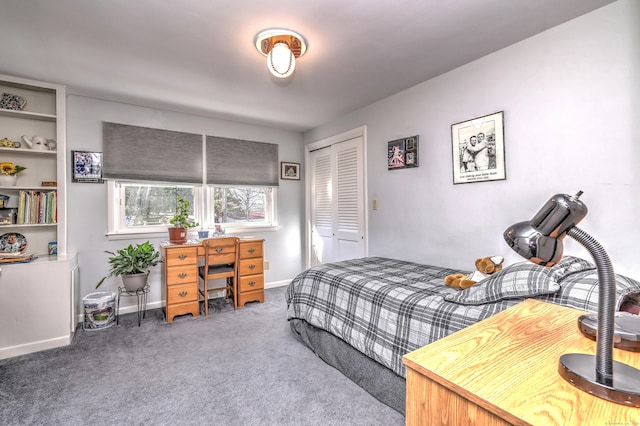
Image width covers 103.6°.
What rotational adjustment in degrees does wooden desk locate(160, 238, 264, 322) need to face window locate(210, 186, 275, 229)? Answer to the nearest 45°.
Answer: approximately 135° to its left

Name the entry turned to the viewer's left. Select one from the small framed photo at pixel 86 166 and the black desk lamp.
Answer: the black desk lamp

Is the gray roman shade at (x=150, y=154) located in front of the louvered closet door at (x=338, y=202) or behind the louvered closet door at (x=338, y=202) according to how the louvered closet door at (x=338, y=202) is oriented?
in front

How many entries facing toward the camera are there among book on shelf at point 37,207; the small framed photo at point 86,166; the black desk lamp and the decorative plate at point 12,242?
3

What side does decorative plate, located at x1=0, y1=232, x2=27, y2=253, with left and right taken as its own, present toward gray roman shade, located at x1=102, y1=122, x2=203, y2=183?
left

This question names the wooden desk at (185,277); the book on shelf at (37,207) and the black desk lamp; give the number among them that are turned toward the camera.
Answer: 2

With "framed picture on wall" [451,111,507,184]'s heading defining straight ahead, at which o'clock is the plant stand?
The plant stand is roughly at 1 o'clock from the framed picture on wall.

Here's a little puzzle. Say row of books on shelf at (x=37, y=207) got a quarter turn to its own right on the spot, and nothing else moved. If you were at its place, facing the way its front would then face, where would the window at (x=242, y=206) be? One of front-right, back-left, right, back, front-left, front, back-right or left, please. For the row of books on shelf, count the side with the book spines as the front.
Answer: back

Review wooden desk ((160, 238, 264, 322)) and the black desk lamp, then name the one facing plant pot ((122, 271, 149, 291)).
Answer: the black desk lamp

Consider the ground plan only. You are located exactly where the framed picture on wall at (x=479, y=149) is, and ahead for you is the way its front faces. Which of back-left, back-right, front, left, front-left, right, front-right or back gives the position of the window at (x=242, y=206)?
front-right

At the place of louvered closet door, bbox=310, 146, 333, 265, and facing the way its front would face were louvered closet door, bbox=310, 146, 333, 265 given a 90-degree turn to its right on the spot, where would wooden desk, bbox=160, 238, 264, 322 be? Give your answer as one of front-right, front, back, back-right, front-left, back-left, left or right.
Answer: left

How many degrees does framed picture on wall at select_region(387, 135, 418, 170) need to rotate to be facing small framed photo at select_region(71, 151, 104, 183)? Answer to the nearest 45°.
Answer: approximately 45° to its right

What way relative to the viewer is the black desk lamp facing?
to the viewer's left
